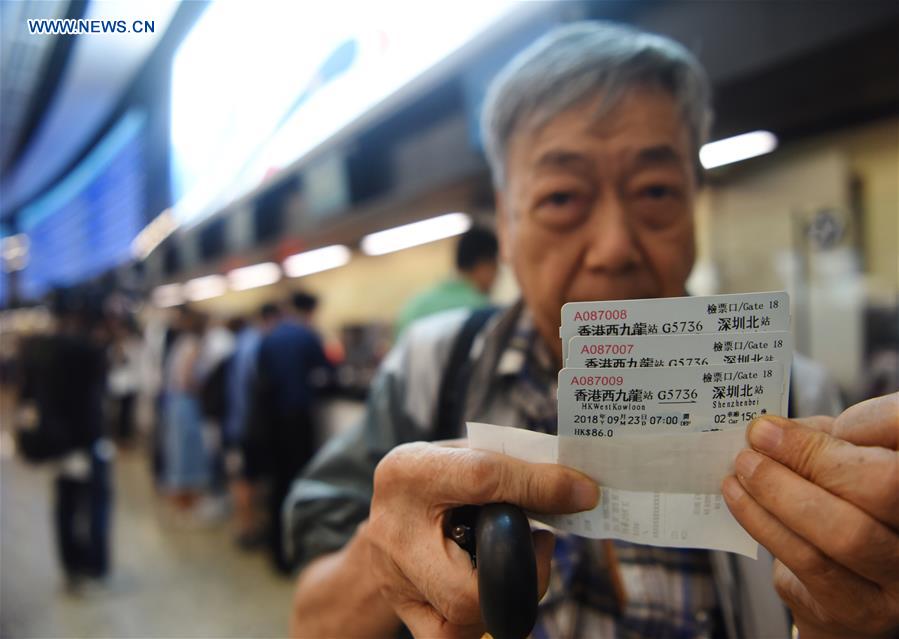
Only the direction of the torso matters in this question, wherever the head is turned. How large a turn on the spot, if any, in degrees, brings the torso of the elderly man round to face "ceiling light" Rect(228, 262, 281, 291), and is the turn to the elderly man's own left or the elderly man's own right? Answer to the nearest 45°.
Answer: approximately 135° to the elderly man's own right

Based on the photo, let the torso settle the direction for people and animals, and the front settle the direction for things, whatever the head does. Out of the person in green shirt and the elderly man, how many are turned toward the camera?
1

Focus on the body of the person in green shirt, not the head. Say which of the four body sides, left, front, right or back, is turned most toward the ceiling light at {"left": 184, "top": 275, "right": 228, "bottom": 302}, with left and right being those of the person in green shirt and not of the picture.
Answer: left

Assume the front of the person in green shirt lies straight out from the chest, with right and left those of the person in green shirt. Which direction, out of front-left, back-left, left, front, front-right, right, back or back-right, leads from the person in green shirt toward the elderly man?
back-right

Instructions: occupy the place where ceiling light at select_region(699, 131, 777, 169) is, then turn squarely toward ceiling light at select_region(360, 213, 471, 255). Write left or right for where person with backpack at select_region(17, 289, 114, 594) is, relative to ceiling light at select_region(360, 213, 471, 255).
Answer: left

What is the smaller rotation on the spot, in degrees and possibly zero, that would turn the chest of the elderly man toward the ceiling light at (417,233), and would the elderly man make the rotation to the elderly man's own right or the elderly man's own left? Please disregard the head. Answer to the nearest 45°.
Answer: approximately 180°

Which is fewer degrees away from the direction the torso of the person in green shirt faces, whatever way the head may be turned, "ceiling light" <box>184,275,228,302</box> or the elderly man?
the ceiling light

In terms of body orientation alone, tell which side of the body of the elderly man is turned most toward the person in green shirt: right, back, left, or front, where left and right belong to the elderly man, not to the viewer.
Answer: back

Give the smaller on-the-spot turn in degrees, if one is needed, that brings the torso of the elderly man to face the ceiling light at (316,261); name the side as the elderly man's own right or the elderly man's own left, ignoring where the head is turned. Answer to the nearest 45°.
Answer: approximately 135° to the elderly man's own right
